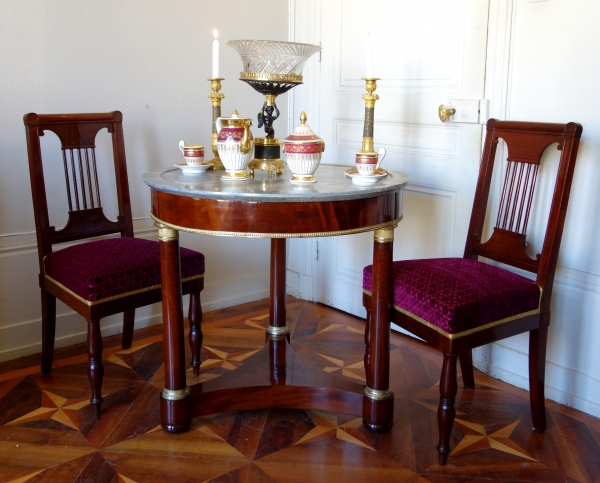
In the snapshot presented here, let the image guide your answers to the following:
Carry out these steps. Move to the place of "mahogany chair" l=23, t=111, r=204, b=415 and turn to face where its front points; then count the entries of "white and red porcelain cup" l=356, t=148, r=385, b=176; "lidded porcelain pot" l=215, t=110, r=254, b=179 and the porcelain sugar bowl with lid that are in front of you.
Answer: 3

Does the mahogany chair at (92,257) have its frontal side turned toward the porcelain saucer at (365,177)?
yes

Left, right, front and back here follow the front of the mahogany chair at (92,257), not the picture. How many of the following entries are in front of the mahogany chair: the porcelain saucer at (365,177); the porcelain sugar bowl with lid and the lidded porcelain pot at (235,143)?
3

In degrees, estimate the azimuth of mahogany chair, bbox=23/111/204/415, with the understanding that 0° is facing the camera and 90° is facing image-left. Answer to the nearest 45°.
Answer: approximately 315°
